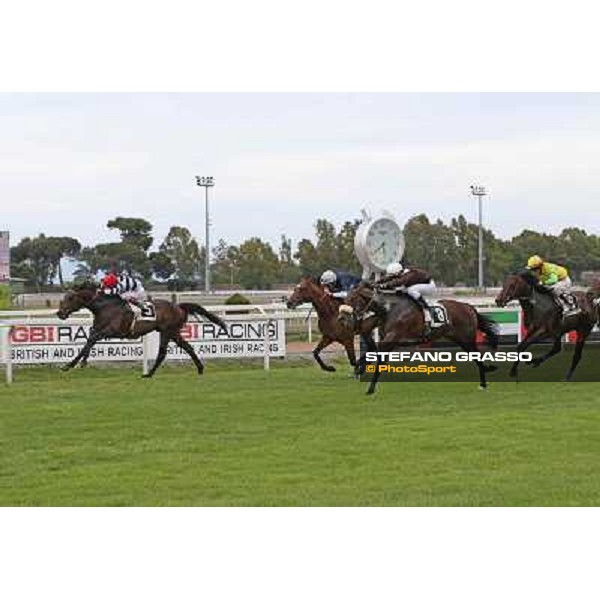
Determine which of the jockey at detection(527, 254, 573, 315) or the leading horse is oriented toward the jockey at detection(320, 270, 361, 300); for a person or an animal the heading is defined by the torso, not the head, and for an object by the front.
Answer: the jockey at detection(527, 254, 573, 315)

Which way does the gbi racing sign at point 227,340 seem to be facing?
toward the camera

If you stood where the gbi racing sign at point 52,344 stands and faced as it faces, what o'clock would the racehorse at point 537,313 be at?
The racehorse is roughly at 10 o'clock from the gbi racing sign.

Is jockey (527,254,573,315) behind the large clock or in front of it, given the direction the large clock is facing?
in front

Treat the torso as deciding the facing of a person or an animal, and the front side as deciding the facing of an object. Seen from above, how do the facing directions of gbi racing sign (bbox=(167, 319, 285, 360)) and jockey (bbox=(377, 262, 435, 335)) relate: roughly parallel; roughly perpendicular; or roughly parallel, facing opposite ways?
roughly perpendicular

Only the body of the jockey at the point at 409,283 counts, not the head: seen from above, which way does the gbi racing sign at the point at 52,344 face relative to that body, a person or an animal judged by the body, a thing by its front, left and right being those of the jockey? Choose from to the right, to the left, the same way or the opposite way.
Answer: to the left

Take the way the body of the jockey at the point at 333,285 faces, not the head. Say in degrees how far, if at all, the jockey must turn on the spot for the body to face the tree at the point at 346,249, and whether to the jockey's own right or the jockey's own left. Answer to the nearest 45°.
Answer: approximately 90° to the jockey's own right

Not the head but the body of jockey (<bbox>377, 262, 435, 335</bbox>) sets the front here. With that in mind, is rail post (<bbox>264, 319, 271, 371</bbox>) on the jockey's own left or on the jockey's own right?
on the jockey's own right

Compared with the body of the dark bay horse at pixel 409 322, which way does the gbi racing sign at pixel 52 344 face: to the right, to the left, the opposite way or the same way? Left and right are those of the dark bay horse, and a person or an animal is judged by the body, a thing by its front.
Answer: to the left

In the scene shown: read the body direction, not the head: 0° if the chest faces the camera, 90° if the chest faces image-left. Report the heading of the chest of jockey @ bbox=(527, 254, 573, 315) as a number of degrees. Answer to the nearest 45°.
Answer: approximately 90°

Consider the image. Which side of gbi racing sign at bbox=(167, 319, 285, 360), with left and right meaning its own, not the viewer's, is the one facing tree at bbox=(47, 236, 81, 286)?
back

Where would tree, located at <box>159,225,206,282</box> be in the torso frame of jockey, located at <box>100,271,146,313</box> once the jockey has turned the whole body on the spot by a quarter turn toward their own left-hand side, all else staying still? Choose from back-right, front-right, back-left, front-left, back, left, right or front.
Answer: back

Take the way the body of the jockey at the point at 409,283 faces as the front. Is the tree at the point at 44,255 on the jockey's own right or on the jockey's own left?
on the jockey's own right

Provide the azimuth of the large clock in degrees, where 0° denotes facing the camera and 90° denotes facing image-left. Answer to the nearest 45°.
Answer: approximately 315°

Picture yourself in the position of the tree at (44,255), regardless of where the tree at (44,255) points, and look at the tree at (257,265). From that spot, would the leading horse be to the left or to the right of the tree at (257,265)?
right

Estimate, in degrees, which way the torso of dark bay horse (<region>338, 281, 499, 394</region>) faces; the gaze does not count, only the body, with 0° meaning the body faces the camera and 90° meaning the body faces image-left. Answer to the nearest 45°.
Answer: approximately 90°

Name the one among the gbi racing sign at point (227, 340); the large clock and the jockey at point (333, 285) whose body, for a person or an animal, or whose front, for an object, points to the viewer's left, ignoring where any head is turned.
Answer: the jockey

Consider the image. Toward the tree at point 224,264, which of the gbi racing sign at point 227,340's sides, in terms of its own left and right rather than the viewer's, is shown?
back

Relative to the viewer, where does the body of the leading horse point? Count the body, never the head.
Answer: to the viewer's left

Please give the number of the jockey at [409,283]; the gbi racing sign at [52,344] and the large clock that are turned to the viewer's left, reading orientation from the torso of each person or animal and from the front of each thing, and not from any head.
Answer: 1

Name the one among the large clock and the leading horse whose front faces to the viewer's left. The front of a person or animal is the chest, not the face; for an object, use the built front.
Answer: the leading horse
